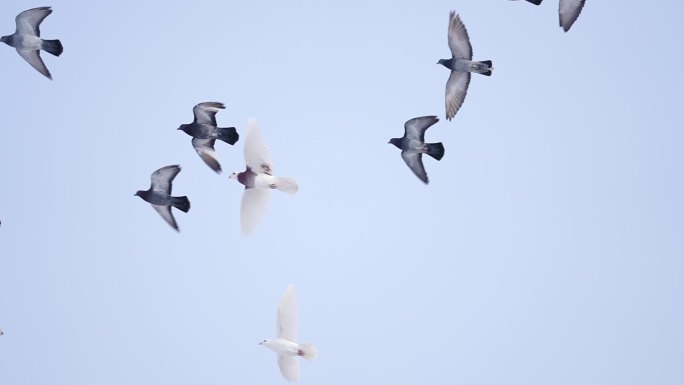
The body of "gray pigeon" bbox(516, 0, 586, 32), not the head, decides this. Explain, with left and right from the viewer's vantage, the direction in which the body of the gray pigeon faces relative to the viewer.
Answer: facing to the left of the viewer

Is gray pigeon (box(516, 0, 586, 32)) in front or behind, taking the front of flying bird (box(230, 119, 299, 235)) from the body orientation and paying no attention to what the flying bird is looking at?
behind

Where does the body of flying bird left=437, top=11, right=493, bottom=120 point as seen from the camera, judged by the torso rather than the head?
to the viewer's left

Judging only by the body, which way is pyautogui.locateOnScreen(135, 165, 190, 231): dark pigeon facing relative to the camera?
to the viewer's left

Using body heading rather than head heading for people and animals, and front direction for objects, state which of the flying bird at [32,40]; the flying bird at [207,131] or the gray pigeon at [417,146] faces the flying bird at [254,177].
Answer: the gray pigeon

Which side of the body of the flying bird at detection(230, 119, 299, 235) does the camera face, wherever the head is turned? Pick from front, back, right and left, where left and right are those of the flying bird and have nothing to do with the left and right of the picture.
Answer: left

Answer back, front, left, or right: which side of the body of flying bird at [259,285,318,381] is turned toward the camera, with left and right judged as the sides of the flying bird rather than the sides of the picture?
left

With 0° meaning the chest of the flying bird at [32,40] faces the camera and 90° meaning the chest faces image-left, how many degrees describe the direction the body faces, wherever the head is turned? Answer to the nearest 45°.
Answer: approximately 90°

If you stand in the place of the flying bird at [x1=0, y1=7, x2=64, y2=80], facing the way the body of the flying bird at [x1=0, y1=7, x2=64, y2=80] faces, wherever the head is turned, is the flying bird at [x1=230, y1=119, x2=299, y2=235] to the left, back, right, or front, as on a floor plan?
back

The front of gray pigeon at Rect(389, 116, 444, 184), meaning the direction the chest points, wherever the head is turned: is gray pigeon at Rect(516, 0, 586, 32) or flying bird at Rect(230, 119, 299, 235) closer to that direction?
the flying bird
